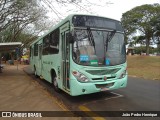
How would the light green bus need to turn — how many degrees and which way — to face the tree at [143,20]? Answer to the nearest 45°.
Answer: approximately 135° to its left

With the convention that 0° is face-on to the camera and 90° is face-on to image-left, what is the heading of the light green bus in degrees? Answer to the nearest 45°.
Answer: approximately 315°
